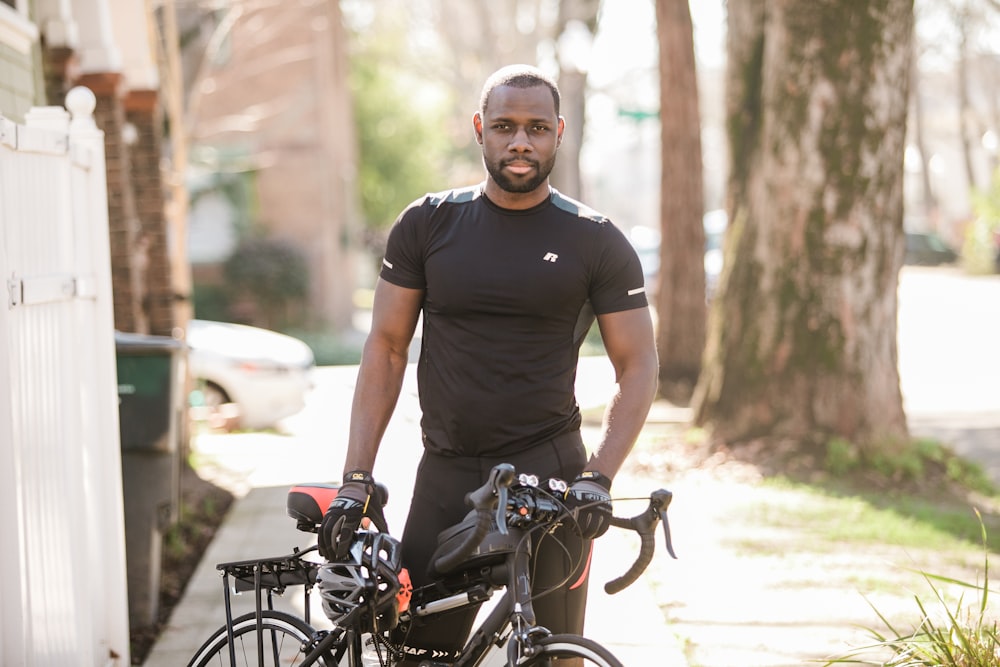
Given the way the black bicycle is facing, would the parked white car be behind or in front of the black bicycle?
behind

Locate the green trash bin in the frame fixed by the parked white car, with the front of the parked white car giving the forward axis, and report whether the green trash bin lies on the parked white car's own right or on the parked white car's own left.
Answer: on the parked white car's own right

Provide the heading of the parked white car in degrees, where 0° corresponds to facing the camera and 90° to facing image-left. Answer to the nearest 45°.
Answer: approximately 315°

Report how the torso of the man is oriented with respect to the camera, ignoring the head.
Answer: toward the camera

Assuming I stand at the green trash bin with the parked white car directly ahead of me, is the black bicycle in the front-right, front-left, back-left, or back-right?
back-right

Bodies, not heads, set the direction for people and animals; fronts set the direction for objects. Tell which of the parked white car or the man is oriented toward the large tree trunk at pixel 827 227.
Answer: the parked white car

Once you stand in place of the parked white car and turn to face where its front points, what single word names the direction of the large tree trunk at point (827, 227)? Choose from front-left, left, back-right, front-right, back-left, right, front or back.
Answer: front

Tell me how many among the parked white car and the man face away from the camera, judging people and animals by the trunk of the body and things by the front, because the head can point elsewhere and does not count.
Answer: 0

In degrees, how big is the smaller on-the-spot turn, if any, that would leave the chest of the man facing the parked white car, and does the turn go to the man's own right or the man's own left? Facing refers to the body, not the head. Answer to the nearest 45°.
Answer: approximately 180°

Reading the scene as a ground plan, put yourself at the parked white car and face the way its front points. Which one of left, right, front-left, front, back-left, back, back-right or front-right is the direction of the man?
front-right

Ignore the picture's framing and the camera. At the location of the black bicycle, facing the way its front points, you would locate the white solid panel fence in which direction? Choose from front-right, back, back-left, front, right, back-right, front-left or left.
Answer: back
